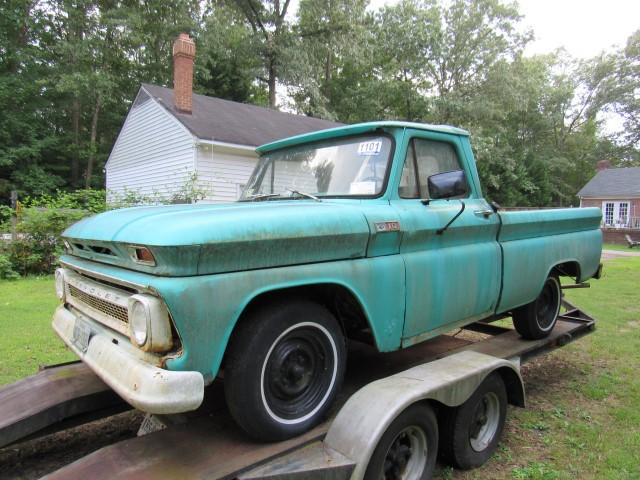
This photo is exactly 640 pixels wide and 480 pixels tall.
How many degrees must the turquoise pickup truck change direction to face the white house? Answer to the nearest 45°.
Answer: approximately 135° to its right

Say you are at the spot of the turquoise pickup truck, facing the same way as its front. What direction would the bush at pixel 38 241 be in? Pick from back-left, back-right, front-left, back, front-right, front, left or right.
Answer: right

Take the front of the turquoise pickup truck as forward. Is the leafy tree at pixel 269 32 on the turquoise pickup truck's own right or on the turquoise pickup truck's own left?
on the turquoise pickup truck's own right

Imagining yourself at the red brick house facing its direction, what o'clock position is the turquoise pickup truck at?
The turquoise pickup truck is roughly at 12 o'clock from the red brick house.

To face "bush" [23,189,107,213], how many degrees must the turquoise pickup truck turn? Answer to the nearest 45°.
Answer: approximately 90° to its right

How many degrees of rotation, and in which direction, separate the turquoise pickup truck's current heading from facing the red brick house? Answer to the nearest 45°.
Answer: approximately 180°

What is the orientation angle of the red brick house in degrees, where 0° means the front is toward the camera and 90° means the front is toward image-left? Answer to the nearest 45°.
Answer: approximately 0°

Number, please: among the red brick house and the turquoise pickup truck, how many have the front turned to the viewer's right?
0

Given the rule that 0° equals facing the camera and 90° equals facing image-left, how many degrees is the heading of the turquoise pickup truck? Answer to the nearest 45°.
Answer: approximately 45°

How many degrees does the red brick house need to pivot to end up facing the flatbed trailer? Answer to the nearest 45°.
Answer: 0° — it already faces it
